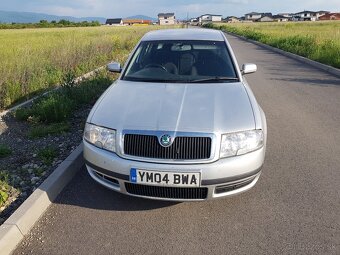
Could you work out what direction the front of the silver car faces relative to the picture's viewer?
facing the viewer

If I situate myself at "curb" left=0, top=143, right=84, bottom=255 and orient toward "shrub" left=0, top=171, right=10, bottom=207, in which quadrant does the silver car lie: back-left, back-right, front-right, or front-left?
back-right

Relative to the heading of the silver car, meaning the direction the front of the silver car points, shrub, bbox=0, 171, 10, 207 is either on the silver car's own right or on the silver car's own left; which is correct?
on the silver car's own right

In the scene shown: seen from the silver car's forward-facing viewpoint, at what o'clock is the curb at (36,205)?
The curb is roughly at 1 o'clock from the silver car.
